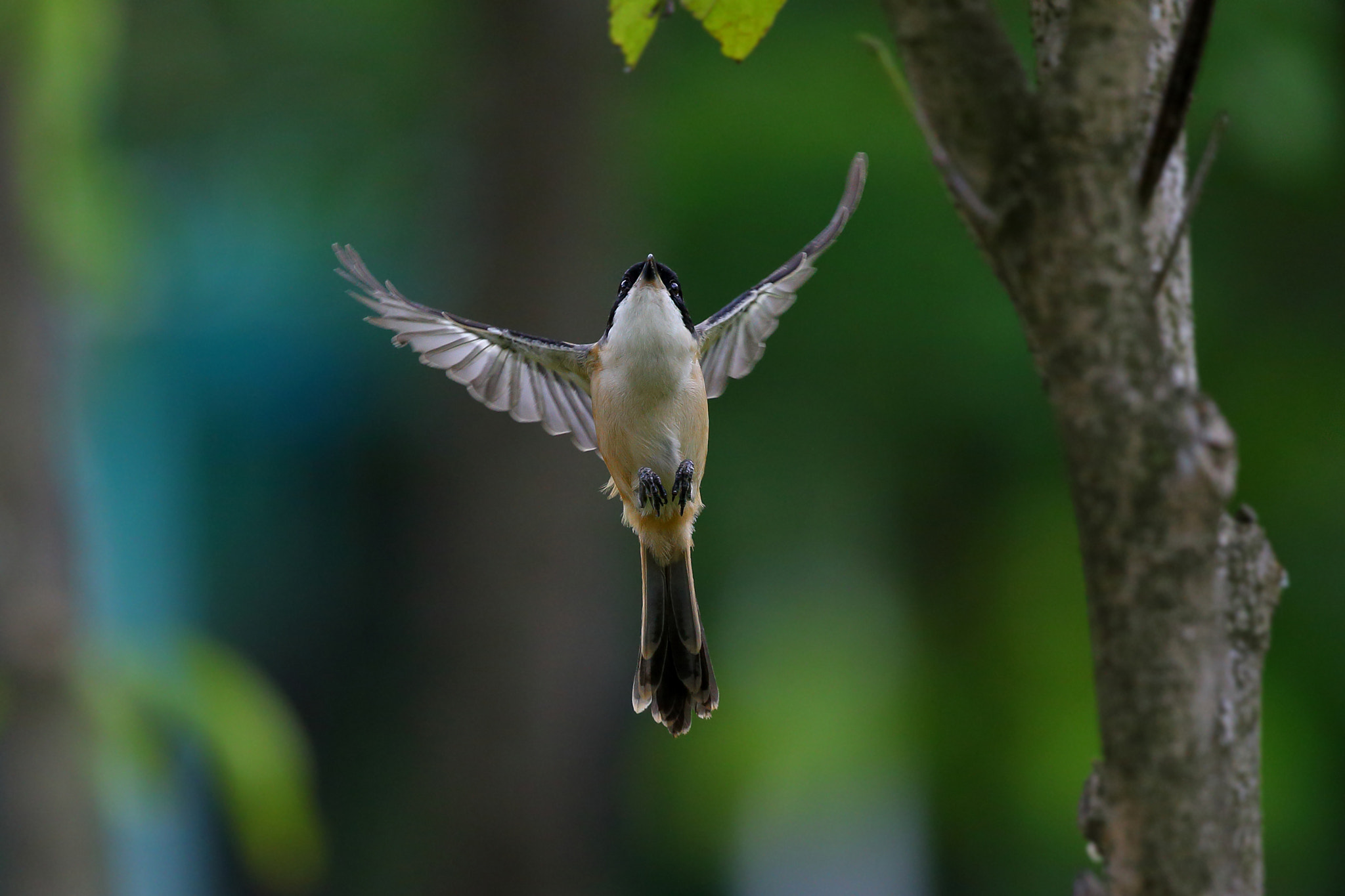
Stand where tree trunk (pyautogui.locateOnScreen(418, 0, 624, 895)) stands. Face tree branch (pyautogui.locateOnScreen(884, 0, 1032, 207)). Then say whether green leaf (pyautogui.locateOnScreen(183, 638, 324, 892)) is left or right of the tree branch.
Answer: right

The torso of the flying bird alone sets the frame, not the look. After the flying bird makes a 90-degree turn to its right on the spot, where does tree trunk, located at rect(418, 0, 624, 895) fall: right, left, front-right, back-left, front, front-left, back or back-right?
right

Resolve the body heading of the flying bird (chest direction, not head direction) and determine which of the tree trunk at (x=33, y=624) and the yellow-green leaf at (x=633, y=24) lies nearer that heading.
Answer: the yellow-green leaf

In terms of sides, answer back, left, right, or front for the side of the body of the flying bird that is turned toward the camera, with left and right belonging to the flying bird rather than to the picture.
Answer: front

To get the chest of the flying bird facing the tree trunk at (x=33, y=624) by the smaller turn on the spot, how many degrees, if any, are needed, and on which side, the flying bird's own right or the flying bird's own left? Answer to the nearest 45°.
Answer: approximately 135° to the flying bird's own right
